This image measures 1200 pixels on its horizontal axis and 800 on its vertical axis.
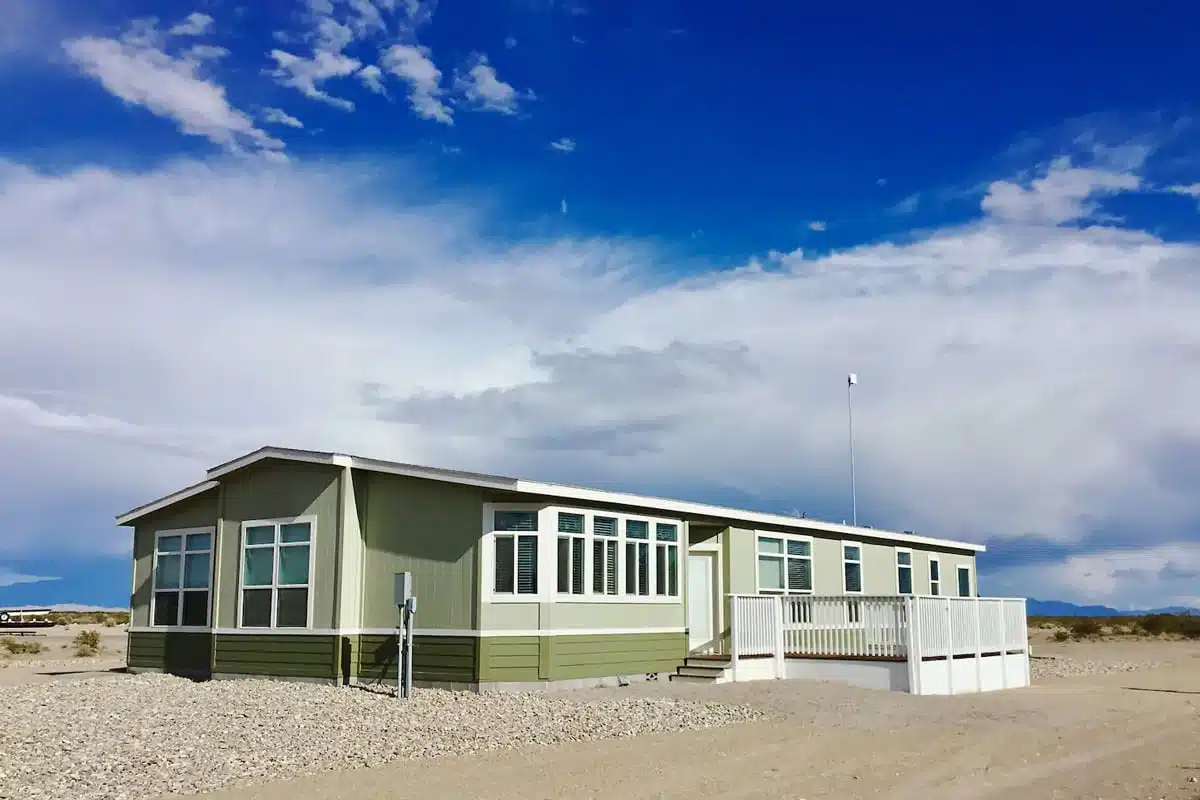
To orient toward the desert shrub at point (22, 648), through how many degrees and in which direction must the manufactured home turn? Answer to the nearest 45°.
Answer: approximately 180°

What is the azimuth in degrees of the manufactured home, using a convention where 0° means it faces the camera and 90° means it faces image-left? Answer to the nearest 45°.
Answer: approximately 315°

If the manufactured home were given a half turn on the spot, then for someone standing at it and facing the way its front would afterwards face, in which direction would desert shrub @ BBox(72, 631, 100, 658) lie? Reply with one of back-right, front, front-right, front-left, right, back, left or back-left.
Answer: front
